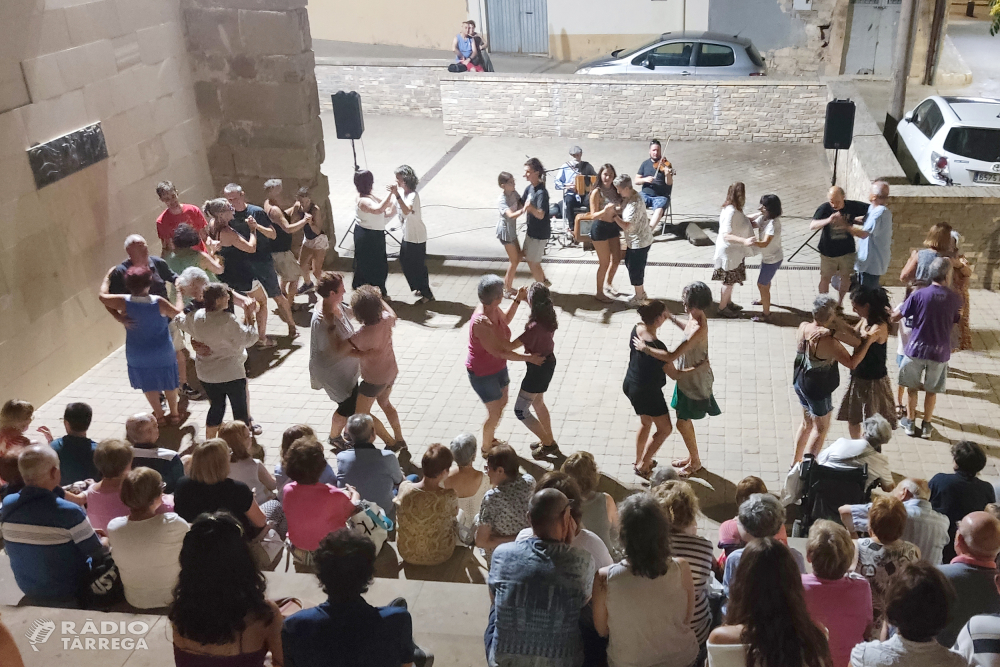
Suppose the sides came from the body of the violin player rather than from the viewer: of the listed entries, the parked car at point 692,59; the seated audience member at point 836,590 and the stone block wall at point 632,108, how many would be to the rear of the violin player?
2

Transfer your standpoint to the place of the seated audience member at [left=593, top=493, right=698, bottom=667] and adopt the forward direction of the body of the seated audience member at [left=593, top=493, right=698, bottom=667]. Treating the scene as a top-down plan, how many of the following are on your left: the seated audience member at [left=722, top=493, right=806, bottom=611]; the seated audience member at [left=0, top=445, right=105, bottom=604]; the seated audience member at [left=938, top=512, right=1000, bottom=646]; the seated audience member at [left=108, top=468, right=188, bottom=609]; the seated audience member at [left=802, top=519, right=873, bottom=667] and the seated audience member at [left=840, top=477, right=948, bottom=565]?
2

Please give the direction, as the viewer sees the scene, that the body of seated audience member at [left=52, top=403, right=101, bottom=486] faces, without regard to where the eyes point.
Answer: away from the camera

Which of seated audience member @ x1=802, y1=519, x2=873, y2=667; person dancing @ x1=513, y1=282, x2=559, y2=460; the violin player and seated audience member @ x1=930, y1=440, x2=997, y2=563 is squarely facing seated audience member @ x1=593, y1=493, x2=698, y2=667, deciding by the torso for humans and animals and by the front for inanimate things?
the violin player

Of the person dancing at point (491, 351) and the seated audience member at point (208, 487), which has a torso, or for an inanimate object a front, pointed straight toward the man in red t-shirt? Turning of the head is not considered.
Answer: the seated audience member

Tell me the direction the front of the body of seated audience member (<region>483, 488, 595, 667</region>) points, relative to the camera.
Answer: away from the camera

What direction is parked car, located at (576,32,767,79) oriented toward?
to the viewer's left

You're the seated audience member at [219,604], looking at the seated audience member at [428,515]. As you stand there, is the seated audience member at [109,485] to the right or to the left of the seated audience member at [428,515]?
left

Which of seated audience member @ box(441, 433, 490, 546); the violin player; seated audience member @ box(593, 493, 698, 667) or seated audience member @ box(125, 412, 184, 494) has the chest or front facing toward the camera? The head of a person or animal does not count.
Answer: the violin player

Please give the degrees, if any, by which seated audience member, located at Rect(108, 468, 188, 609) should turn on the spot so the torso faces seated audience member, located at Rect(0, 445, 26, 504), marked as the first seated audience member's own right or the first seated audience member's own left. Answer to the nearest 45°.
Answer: approximately 45° to the first seated audience member's own left

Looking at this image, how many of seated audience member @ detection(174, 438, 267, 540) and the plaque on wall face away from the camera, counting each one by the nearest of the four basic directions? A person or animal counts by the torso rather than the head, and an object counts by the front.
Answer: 1

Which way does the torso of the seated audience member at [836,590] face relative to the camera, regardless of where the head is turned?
away from the camera

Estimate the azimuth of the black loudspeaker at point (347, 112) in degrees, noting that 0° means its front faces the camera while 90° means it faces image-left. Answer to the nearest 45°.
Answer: approximately 0°

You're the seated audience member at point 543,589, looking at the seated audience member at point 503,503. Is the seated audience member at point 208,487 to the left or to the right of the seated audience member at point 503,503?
left

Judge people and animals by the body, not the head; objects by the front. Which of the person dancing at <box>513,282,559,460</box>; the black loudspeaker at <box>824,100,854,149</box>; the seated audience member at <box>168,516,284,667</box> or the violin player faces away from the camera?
the seated audience member

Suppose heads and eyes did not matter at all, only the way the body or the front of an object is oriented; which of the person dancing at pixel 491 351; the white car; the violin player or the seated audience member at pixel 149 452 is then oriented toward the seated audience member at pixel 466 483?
the violin player

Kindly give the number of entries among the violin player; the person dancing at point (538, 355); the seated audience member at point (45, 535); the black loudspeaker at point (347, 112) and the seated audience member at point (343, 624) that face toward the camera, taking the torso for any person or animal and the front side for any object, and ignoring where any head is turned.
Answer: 2

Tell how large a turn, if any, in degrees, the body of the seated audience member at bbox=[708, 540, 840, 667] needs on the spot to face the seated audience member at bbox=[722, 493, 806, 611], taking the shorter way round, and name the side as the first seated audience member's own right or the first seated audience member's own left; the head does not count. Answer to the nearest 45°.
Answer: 0° — they already face them

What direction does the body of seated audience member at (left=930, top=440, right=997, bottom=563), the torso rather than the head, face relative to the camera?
away from the camera

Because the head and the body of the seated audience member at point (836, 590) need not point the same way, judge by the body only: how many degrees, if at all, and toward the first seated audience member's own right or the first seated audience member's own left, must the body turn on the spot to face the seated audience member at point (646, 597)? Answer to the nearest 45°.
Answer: approximately 135° to the first seated audience member's own left

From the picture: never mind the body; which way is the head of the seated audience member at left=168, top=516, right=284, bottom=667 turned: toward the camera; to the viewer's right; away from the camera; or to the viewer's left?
away from the camera
